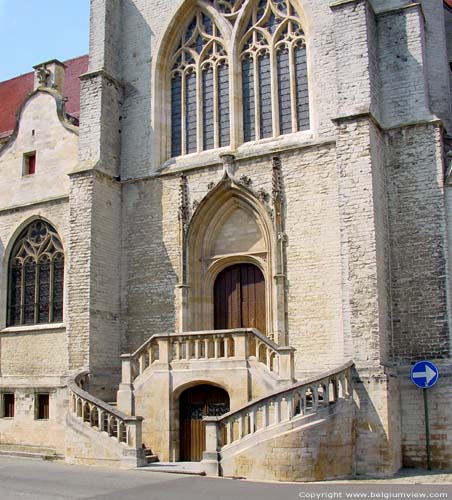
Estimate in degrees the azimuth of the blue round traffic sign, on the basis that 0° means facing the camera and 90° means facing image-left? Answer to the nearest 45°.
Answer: approximately 0°

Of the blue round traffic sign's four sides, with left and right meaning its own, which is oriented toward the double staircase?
right

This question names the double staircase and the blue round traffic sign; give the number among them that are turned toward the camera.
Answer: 2

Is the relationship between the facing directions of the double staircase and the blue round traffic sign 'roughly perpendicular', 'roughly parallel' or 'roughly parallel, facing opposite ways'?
roughly parallel

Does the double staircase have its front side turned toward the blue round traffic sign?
no

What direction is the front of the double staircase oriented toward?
toward the camera
